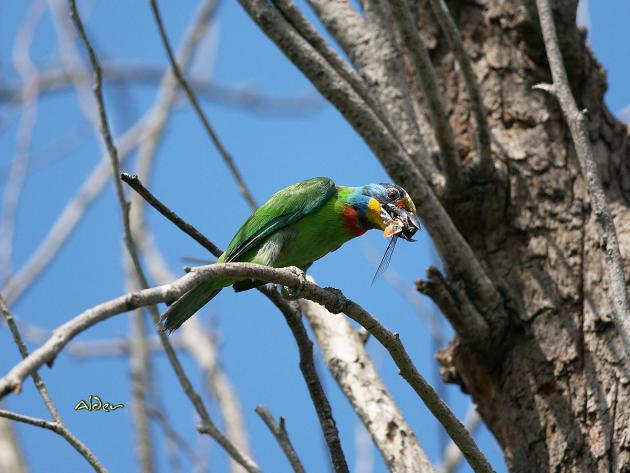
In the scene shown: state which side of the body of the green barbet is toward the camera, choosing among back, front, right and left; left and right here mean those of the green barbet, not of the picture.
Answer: right

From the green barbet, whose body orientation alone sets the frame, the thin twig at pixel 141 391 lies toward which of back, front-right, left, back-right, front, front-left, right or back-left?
back-left

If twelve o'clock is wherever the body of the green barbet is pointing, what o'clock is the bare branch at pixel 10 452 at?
The bare branch is roughly at 7 o'clock from the green barbet.
